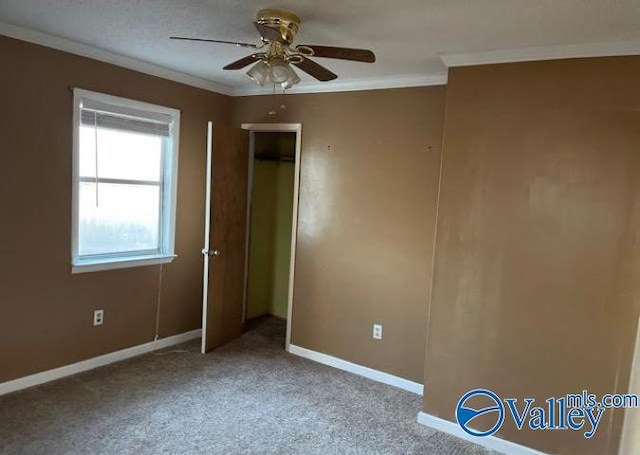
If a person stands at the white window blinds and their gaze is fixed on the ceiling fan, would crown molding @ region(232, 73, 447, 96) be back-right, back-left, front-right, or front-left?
front-left

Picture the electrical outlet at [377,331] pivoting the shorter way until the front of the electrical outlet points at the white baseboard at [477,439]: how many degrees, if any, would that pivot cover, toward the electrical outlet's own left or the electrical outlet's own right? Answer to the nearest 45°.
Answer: approximately 90° to the electrical outlet's own left

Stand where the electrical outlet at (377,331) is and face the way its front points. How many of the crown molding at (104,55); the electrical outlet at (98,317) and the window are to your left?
0

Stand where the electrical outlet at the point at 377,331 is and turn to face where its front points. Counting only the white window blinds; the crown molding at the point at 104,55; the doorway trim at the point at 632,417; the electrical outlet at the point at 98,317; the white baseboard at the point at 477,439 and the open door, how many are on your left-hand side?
2

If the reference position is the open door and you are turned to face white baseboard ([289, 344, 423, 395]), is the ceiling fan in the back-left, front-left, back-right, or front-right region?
front-right

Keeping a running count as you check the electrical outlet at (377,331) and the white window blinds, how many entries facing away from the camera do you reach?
0

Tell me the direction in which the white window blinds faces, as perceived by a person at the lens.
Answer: facing the viewer and to the right of the viewer

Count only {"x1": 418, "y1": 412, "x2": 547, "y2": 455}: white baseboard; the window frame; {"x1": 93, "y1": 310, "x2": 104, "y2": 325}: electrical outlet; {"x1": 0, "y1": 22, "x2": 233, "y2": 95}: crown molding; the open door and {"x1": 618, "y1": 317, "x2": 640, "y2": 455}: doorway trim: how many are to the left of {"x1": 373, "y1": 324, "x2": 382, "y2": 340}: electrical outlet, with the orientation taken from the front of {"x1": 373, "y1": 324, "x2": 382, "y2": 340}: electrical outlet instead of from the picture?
2

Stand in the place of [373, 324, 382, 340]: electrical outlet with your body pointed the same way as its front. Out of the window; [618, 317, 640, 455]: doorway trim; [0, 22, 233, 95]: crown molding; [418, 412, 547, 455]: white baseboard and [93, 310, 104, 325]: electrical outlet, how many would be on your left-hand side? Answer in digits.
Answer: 2

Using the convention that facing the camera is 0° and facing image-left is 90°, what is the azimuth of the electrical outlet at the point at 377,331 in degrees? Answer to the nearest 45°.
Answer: approximately 45°

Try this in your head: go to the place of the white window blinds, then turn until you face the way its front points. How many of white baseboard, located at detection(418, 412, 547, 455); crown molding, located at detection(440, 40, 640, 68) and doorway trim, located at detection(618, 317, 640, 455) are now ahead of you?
3

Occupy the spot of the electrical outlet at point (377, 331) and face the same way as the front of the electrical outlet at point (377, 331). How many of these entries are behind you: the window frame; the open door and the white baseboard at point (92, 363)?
0
